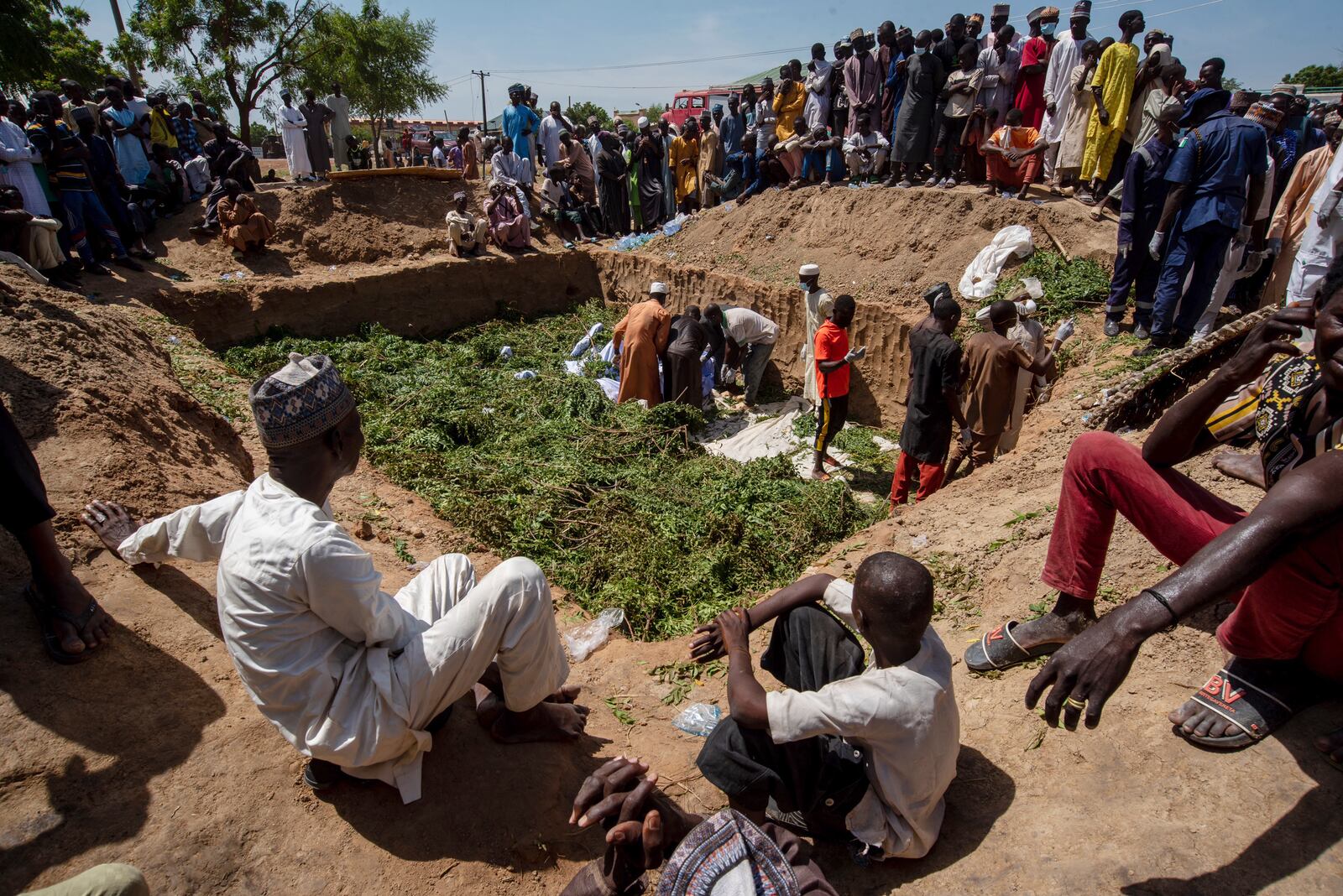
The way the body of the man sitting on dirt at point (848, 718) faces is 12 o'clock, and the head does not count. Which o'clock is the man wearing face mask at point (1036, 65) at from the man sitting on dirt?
The man wearing face mask is roughly at 2 o'clock from the man sitting on dirt.

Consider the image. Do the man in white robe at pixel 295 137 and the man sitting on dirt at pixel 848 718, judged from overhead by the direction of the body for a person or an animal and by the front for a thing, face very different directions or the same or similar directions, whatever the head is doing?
very different directions

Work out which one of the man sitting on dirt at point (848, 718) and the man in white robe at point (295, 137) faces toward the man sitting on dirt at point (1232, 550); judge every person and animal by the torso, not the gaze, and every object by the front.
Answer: the man in white robe

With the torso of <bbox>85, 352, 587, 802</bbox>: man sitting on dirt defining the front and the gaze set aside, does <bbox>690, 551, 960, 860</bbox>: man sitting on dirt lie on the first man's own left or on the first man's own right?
on the first man's own right

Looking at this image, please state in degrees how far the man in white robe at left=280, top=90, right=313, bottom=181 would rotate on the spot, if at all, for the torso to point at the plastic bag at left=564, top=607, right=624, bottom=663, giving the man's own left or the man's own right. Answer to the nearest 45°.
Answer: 0° — they already face it

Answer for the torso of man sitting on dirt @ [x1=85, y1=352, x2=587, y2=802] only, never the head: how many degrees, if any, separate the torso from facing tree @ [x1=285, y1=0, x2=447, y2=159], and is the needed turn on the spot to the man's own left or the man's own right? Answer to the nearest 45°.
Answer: approximately 45° to the man's own left

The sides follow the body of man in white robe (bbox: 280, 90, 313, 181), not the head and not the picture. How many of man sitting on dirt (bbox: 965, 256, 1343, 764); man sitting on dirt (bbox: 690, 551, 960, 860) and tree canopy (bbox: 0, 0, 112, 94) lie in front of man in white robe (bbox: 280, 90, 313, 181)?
2

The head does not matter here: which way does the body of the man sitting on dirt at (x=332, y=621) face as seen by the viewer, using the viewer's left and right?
facing away from the viewer and to the right of the viewer

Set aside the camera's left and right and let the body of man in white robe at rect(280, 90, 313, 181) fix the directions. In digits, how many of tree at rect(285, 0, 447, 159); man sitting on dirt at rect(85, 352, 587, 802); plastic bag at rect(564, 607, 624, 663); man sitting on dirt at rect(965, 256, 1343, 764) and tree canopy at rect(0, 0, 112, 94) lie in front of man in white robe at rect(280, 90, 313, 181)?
3
